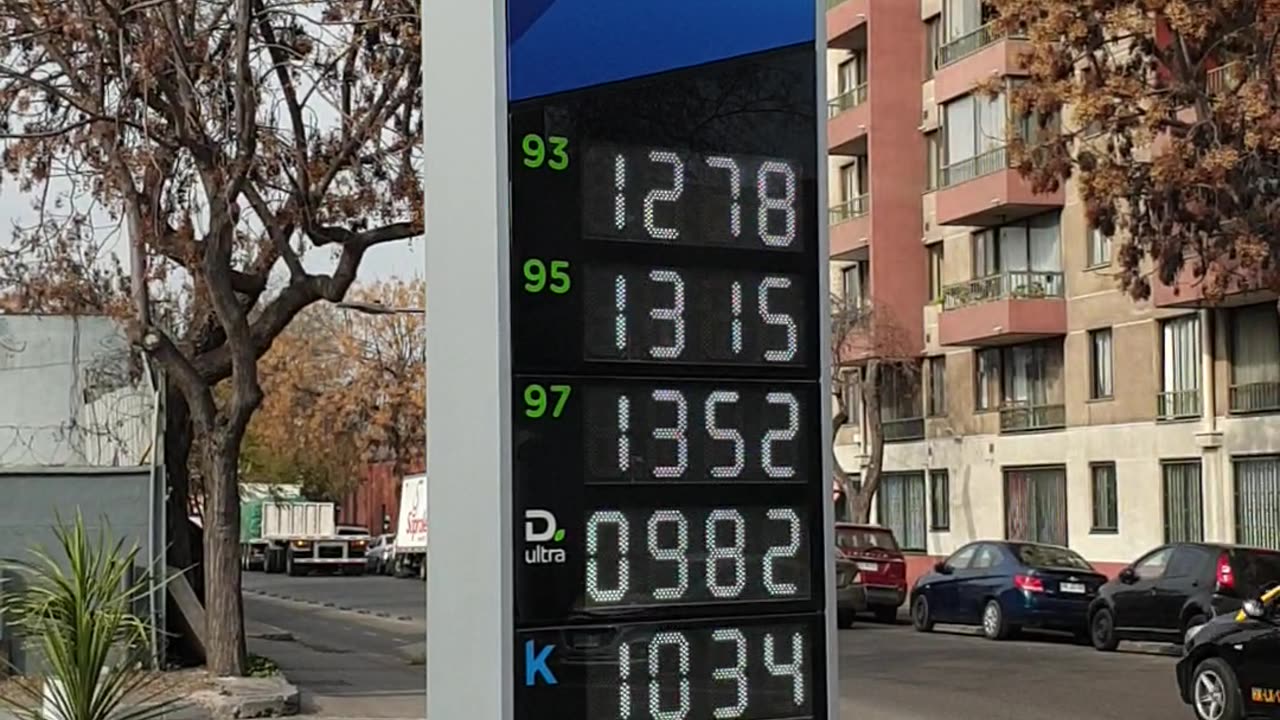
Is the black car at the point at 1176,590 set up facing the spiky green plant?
no

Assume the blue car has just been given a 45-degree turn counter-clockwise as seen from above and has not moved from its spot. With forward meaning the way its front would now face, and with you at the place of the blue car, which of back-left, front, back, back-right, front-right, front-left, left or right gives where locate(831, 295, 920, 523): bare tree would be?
right

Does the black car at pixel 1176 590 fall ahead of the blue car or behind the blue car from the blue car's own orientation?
behind

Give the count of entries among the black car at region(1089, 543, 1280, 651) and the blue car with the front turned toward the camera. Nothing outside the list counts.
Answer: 0

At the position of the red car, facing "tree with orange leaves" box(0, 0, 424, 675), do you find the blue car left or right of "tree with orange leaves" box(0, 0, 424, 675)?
left

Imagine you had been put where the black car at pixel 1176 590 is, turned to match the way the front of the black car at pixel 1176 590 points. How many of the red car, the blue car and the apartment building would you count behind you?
0

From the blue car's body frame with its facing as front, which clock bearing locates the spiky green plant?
The spiky green plant is roughly at 8 o'clock from the blue car.

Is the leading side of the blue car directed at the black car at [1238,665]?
no

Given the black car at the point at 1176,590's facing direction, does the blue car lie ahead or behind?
ahead

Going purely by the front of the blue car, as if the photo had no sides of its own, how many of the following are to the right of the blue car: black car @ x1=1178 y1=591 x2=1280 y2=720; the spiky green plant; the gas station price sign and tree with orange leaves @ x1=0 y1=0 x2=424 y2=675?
0

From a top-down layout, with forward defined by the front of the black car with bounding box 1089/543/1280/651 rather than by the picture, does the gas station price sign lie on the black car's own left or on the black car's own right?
on the black car's own left

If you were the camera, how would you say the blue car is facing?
facing away from the viewer and to the left of the viewer

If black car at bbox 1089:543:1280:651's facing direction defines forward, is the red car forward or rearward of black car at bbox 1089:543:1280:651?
forward

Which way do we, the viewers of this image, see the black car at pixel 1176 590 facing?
facing away from the viewer and to the left of the viewer

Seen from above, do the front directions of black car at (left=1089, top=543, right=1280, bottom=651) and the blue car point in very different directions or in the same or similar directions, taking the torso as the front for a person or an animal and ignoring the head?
same or similar directions

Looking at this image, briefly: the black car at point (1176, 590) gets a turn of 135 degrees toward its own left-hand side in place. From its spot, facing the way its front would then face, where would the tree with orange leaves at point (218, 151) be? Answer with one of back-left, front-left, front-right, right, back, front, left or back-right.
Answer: front-right

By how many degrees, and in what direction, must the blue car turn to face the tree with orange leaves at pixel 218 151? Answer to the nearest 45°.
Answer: approximately 90° to its left

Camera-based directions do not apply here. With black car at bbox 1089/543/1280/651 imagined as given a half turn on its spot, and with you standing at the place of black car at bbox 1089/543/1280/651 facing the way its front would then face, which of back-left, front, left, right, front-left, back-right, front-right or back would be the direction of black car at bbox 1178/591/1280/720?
front-right

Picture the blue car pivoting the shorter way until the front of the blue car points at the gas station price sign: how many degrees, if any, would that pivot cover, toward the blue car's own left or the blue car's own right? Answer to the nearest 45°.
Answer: approximately 135° to the blue car's own left
